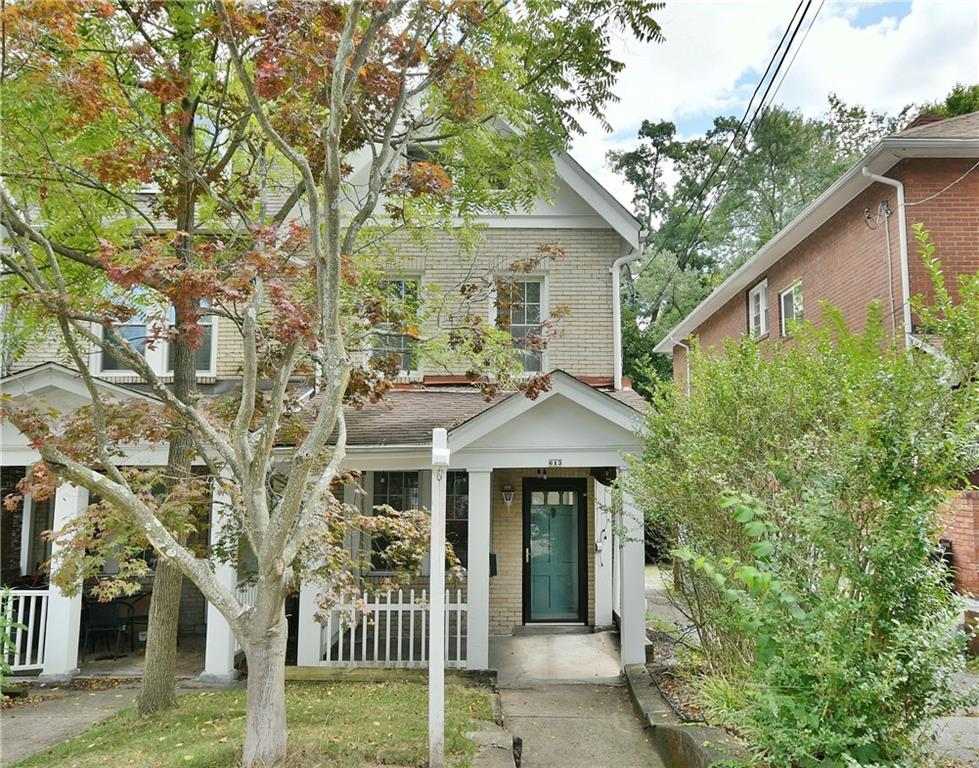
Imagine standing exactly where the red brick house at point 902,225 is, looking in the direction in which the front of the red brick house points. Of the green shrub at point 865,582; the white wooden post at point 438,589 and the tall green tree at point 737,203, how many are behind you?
1

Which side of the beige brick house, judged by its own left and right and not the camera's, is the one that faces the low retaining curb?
front

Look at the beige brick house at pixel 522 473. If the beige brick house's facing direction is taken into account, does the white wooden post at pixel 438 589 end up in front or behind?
in front

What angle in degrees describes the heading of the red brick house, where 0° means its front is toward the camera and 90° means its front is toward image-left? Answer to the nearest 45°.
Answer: approximately 0°

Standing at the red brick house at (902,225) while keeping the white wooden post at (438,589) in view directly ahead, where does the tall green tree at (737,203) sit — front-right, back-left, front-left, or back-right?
back-right

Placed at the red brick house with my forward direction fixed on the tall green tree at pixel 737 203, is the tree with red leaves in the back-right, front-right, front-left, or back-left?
back-left

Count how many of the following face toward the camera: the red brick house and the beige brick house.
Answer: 2

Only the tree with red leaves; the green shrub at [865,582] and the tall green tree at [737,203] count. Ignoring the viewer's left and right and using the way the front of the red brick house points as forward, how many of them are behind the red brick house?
1

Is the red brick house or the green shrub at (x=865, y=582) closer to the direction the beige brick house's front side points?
the green shrub

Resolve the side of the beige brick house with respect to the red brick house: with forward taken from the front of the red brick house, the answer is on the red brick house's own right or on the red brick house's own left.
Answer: on the red brick house's own right

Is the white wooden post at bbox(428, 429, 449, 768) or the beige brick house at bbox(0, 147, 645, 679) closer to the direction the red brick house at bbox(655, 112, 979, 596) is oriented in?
the white wooden post

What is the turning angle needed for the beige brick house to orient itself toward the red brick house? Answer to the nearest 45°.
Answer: approximately 45° to its left

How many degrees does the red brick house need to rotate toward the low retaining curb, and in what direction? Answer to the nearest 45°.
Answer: approximately 45° to its right

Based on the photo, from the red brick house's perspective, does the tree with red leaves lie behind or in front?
in front

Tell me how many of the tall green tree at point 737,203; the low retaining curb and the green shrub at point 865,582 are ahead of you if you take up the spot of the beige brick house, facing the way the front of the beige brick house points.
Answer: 2
